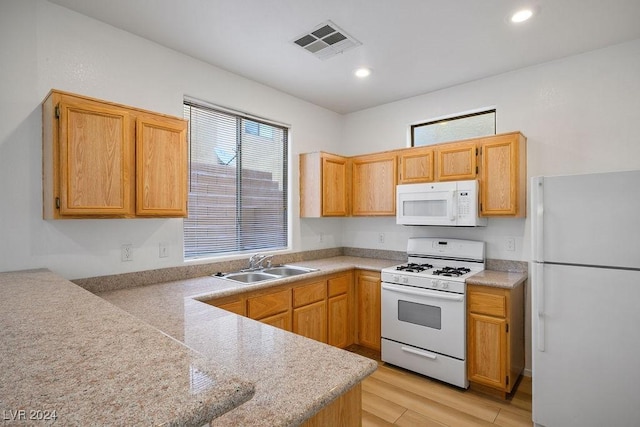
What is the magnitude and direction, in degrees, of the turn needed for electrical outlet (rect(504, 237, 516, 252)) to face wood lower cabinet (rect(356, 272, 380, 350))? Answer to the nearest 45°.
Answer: approximately 90° to its right

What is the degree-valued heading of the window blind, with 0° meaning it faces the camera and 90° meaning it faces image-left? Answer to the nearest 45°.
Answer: approximately 315°

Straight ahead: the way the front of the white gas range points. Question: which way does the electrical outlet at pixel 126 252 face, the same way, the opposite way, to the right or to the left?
to the left

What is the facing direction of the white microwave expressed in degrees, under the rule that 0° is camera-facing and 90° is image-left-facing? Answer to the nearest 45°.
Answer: approximately 0°

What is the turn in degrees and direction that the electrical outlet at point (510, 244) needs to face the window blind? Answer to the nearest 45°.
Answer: approximately 45° to its right

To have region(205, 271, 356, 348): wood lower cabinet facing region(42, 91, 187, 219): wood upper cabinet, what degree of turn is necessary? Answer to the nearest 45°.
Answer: approximately 90° to its right

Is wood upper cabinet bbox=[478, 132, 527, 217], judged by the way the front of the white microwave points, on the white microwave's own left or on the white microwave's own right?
on the white microwave's own left
